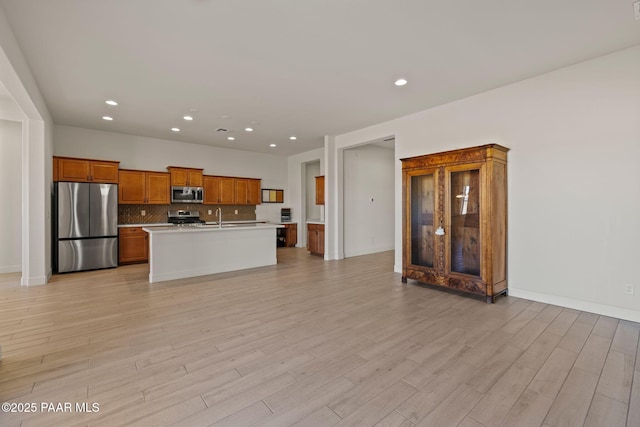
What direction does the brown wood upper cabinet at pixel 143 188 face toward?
toward the camera

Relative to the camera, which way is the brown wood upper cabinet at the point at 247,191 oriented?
toward the camera

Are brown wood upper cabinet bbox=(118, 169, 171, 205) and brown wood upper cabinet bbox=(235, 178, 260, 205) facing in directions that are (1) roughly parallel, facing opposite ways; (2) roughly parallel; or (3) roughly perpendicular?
roughly parallel

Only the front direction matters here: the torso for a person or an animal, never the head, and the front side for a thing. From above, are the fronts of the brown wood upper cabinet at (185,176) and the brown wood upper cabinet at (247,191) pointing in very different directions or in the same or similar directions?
same or similar directions

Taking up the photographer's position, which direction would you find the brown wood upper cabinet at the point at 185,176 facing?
facing the viewer

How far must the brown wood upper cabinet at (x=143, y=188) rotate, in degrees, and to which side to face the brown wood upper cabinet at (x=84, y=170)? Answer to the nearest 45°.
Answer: approximately 90° to its right

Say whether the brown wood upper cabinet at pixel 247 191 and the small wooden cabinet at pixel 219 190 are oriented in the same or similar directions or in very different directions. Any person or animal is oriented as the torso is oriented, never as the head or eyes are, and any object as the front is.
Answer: same or similar directions

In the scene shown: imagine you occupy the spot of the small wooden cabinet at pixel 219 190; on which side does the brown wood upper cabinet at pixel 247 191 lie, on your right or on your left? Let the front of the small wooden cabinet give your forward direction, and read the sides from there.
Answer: on your left

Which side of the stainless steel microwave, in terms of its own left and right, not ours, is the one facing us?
front

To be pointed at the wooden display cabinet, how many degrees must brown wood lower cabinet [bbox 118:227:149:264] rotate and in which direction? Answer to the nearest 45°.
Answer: approximately 45° to its left

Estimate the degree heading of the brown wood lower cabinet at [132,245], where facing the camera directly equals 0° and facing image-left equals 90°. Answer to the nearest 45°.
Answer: approximately 0°

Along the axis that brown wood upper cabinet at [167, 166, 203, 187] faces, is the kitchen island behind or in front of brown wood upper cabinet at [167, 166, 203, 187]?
in front

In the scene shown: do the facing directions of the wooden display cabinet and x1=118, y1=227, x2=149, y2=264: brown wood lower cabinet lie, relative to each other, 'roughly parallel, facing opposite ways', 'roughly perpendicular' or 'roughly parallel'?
roughly perpendicular

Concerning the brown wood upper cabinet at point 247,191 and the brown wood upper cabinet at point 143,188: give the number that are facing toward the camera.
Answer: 2

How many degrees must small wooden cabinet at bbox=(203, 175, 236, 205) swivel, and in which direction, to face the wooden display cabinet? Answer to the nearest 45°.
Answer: approximately 45° to its left

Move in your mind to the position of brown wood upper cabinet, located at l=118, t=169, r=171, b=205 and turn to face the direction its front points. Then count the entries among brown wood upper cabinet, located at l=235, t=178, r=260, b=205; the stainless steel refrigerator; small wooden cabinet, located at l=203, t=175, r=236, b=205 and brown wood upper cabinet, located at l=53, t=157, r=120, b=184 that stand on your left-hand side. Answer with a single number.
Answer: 2

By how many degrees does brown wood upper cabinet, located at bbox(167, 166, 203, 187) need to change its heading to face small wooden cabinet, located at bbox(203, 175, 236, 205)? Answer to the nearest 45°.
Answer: approximately 90° to its left

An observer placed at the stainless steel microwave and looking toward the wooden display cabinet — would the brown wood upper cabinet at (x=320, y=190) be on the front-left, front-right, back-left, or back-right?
front-left

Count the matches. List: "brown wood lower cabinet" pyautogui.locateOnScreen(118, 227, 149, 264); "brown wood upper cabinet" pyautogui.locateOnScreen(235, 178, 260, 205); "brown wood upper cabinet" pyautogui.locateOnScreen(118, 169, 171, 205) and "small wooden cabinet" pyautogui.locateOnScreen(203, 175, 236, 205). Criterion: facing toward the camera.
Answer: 4

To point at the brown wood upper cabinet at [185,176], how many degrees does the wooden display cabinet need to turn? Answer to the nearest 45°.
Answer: approximately 45° to its right
